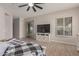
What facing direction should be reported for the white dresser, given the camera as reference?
facing the viewer and to the left of the viewer

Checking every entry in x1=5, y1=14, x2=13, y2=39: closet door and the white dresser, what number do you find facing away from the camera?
0

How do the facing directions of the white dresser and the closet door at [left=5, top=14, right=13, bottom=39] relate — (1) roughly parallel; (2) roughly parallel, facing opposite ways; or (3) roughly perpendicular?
roughly perpendicular

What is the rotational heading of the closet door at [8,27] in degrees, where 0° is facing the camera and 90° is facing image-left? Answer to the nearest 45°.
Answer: approximately 315°

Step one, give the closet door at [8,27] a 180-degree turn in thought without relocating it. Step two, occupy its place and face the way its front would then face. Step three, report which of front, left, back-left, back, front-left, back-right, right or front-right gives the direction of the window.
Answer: back-right
